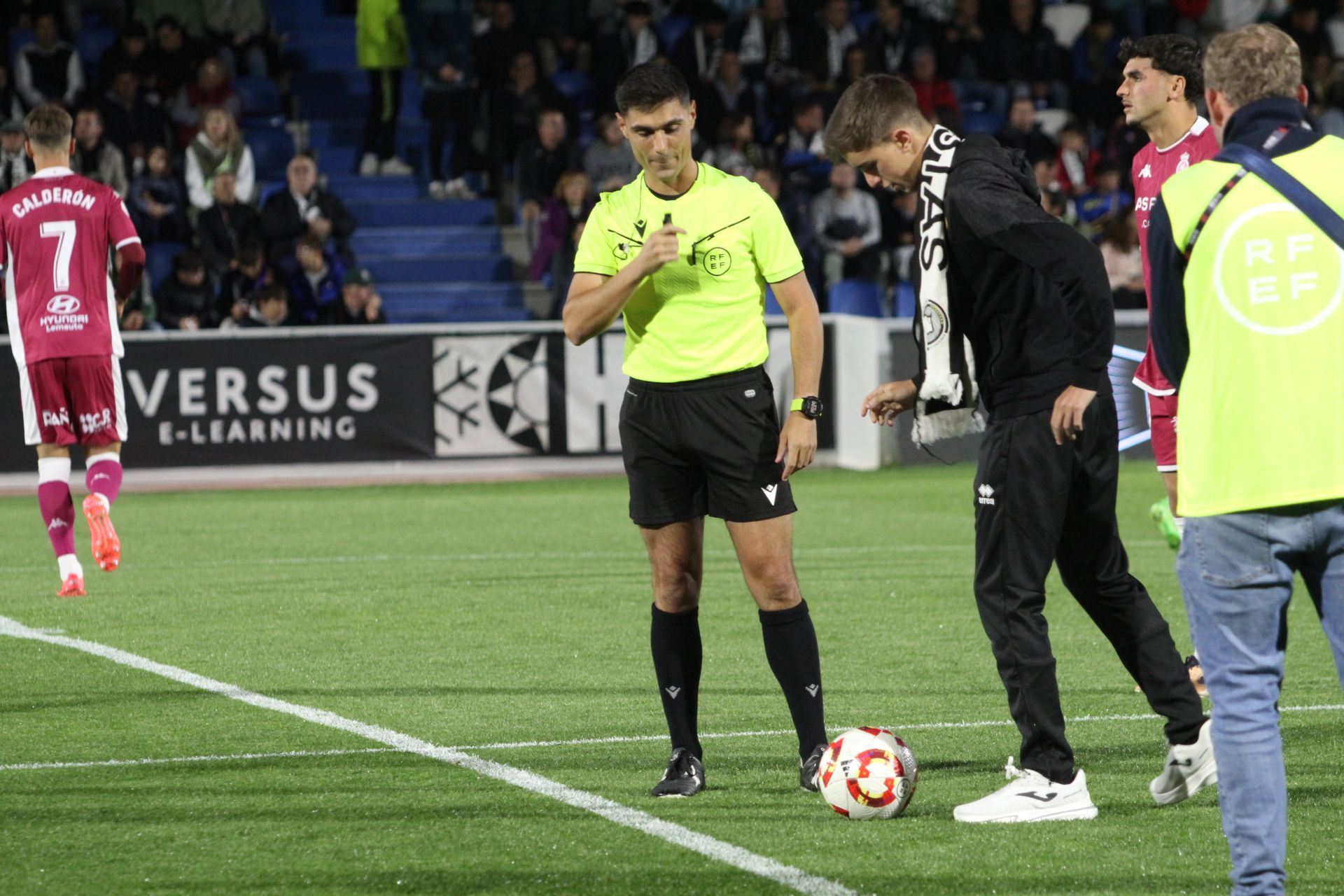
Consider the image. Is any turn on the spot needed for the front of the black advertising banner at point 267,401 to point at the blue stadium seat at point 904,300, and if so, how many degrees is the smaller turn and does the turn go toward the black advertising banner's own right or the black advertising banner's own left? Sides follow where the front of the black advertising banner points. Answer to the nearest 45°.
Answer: approximately 90° to the black advertising banner's own left

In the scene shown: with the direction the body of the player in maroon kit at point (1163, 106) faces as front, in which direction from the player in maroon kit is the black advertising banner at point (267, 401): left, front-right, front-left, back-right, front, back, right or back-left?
right

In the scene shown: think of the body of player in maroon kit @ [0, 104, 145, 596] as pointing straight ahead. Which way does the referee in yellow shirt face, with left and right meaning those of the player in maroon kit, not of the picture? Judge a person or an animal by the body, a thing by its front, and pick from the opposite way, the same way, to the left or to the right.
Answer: the opposite way

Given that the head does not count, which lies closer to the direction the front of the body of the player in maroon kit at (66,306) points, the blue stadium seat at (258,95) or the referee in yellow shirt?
the blue stadium seat

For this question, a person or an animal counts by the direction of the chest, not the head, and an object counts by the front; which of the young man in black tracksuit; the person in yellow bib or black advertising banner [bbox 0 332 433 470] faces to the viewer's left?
the young man in black tracksuit

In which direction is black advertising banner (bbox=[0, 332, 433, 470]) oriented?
toward the camera

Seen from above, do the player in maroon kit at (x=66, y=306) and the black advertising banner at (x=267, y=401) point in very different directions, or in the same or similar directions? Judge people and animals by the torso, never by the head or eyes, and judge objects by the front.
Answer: very different directions

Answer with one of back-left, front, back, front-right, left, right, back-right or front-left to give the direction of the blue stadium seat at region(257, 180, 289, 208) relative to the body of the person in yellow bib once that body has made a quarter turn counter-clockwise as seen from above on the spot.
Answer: front-right

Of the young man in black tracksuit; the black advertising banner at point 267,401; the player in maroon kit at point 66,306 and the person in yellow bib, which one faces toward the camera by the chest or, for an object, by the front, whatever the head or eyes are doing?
the black advertising banner

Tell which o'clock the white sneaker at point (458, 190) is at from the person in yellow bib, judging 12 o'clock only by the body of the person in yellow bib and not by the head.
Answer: The white sneaker is roughly at 11 o'clock from the person in yellow bib.

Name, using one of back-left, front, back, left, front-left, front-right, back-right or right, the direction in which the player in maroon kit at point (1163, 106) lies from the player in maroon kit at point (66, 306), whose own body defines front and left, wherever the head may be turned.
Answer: back-right

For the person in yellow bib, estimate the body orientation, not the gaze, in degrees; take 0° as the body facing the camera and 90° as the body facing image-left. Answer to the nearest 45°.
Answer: approximately 180°

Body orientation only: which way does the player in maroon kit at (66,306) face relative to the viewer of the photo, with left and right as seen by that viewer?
facing away from the viewer

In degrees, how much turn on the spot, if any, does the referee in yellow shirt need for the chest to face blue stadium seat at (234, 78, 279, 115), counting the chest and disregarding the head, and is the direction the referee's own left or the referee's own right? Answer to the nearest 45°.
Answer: approximately 180°

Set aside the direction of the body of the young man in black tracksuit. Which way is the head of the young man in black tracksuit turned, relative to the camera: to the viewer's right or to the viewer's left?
to the viewer's left

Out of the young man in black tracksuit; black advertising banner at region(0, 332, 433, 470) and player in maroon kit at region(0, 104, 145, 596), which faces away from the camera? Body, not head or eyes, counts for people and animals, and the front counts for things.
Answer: the player in maroon kit
